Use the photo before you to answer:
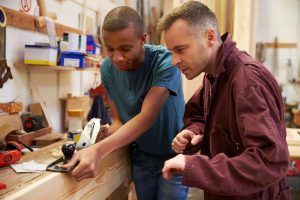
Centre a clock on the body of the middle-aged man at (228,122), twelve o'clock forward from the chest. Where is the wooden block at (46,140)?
The wooden block is roughly at 1 o'clock from the middle-aged man.

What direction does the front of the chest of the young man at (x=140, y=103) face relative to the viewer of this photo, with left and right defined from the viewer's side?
facing the viewer and to the left of the viewer

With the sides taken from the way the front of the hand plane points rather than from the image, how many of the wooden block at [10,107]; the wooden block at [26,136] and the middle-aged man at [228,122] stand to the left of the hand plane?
1

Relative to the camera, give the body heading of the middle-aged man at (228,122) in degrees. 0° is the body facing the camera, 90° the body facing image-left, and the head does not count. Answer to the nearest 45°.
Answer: approximately 90°

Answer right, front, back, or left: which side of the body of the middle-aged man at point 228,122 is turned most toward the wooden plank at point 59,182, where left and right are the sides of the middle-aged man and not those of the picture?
front

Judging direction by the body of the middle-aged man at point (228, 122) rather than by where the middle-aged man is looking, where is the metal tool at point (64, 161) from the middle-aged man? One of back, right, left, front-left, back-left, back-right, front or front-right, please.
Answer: front

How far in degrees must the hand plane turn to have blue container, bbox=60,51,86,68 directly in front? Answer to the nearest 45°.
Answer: approximately 135° to its right

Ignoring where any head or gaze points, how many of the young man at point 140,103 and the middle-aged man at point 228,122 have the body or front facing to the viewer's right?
0
